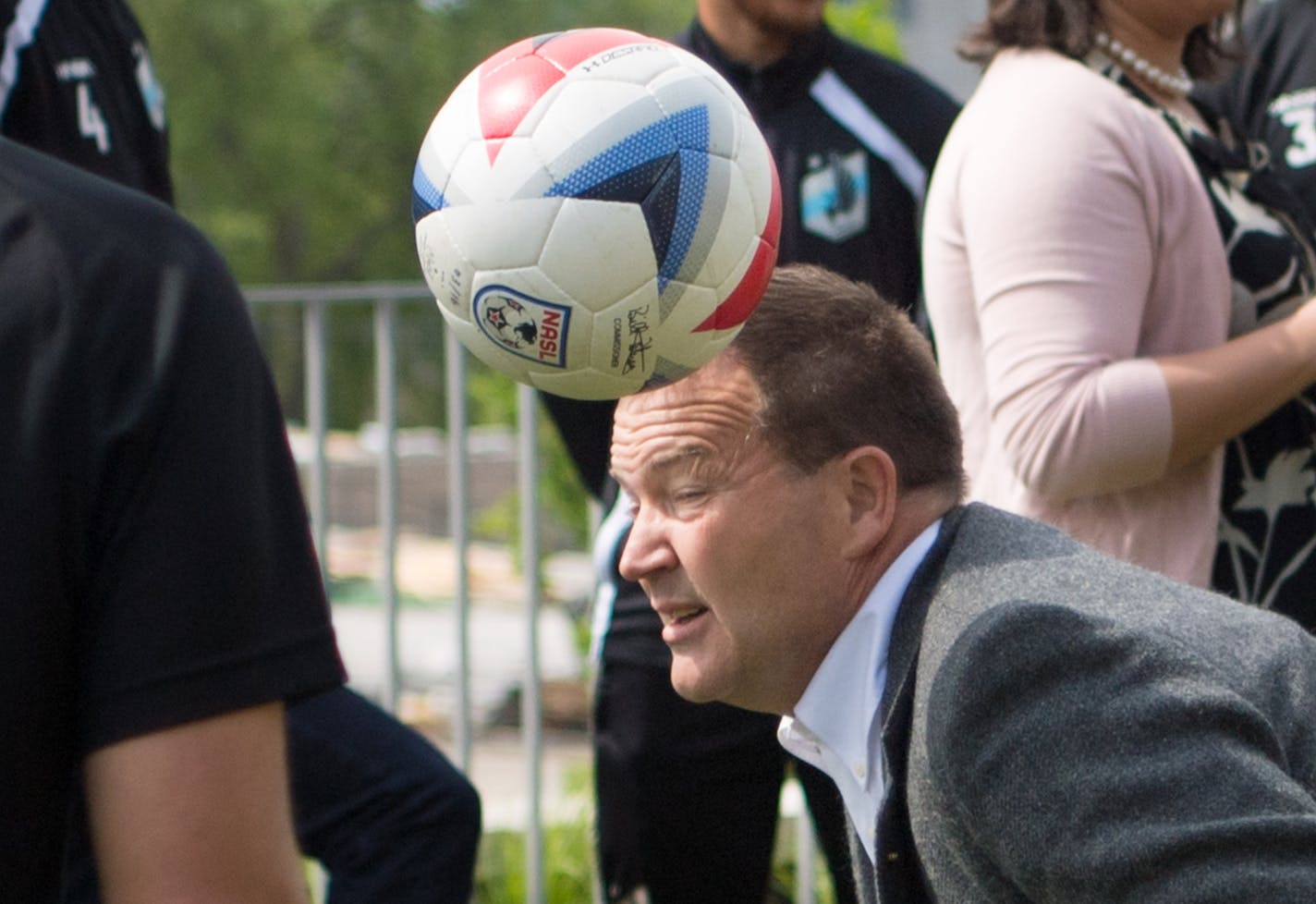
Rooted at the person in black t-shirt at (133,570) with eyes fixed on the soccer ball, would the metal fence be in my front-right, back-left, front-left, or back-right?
front-left

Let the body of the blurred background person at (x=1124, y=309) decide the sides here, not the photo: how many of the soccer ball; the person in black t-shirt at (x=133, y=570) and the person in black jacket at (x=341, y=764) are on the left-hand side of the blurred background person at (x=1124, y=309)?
0

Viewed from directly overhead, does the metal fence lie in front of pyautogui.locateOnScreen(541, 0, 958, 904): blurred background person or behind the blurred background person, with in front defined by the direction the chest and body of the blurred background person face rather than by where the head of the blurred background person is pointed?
behind

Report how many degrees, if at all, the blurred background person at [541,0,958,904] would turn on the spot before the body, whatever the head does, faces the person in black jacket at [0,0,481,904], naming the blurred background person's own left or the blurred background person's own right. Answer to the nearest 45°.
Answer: approximately 45° to the blurred background person's own right

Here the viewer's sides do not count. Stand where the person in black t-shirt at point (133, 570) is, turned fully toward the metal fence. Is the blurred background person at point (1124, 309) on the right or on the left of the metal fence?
right

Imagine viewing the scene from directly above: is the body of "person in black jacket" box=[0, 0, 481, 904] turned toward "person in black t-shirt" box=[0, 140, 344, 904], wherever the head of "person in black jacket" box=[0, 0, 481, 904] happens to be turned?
no

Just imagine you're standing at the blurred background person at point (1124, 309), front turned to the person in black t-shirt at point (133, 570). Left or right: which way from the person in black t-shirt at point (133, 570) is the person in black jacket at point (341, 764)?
right
